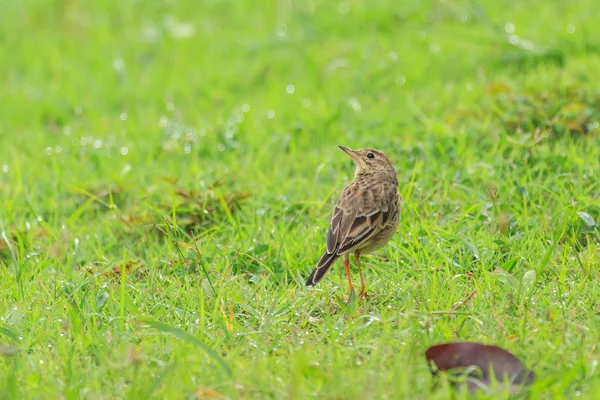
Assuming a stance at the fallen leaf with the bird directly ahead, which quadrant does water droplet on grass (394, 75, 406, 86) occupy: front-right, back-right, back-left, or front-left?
front-right

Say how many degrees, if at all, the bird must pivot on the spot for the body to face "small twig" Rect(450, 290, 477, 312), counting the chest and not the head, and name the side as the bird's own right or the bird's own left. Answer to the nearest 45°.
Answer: approximately 90° to the bird's own right

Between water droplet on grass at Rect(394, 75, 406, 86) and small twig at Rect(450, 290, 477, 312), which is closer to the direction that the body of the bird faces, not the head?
the water droplet on grass

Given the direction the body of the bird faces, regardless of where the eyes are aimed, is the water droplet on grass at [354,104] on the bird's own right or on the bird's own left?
on the bird's own left

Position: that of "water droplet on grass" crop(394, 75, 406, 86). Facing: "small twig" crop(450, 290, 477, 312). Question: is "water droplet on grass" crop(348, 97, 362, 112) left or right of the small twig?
right

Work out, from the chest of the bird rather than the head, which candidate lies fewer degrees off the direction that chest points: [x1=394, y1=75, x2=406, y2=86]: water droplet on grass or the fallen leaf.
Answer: the water droplet on grass

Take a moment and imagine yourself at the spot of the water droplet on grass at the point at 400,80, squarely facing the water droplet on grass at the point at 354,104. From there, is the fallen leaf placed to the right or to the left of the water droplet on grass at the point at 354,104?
left

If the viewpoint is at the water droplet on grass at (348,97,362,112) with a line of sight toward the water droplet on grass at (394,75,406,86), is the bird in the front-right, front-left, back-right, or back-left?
back-right

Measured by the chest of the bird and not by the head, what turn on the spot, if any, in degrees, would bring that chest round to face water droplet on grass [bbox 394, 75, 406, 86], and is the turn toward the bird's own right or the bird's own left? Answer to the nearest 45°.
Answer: approximately 45° to the bird's own left

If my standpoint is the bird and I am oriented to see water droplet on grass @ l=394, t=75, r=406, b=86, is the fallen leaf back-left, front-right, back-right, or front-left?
back-right

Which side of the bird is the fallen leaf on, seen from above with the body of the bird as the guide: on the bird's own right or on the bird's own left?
on the bird's own right

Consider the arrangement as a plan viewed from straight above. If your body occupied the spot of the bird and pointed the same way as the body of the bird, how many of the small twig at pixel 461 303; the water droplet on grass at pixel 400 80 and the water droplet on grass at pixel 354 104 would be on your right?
1

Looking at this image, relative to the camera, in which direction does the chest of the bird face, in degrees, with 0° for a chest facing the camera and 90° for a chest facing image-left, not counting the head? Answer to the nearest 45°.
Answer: approximately 225°

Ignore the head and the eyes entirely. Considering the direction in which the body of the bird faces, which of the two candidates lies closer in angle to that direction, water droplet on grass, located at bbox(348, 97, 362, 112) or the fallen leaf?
the water droplet on grass

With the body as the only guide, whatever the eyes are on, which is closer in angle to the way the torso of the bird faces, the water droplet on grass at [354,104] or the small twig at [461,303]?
the water droplet on grass
